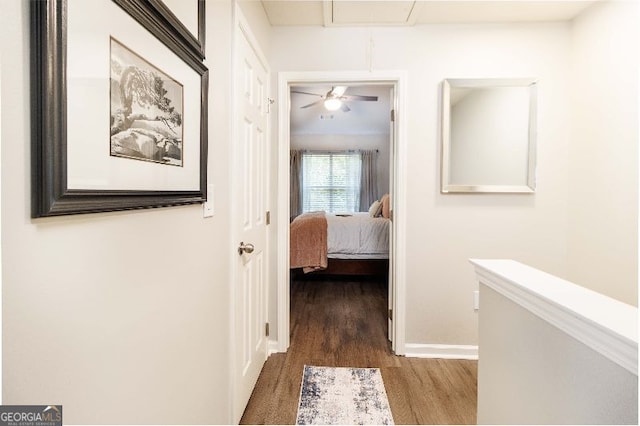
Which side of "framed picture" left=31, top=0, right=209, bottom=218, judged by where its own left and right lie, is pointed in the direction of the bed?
left

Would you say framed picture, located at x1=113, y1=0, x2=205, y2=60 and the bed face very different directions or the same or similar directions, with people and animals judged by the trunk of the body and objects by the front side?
very different directions

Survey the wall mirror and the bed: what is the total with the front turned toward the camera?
1

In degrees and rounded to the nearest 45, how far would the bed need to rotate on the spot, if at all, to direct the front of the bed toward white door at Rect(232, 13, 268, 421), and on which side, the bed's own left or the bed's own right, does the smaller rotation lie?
approximately 90° to the bed's own left

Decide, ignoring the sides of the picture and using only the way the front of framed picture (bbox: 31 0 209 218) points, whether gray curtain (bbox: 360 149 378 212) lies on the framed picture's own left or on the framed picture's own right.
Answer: on the framed picture's own left

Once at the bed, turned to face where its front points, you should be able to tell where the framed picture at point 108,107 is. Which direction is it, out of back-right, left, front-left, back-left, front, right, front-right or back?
left

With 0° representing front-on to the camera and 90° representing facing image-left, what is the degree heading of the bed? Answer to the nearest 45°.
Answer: approximately 90°

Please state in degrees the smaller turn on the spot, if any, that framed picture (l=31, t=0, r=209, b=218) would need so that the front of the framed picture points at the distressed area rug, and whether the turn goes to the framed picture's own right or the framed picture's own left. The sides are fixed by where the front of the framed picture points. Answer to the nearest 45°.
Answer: approximately 90° to the framed picture's own left

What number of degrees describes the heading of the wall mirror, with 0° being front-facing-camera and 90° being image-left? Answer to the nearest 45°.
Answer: approximately 0°

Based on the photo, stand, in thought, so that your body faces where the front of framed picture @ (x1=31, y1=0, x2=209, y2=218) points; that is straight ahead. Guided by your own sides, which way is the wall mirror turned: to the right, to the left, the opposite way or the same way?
to the right

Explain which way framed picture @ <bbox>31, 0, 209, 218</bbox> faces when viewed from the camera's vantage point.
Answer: facing the viewer and to the right of the viewer

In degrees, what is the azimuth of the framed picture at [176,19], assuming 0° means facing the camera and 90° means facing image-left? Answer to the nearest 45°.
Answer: approximately 315°

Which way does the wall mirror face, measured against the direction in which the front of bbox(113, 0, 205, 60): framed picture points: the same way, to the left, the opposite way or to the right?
to the right
